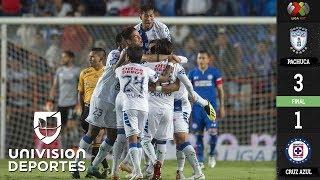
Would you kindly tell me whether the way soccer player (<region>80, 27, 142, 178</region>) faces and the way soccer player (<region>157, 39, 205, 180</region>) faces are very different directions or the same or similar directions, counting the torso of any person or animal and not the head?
very different directions

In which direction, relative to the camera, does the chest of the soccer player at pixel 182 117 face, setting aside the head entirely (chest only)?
to the viewer's left

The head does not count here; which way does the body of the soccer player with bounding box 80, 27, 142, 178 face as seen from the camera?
to the viewer's right

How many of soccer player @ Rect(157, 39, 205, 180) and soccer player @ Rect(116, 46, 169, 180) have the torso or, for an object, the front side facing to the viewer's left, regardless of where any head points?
1

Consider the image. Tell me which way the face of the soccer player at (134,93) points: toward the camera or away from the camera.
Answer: away from the camera

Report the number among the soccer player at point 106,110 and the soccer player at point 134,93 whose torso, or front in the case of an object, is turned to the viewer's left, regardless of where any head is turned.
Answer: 0

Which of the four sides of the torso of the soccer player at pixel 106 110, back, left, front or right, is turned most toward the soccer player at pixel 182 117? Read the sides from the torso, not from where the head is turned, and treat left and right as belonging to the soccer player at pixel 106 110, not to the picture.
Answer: front

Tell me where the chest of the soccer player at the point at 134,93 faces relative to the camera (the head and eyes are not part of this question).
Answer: away from the camera
